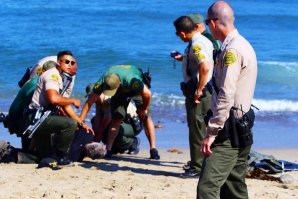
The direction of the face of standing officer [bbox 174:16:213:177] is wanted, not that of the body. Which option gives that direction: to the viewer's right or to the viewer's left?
to the viewer's left

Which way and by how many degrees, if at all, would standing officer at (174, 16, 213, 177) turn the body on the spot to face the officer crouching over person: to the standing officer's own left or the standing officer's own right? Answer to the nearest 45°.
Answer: approximately 45° to the standing officer's own right

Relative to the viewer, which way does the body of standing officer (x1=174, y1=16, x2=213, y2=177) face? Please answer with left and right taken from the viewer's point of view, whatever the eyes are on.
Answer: facing to the left of the viewer

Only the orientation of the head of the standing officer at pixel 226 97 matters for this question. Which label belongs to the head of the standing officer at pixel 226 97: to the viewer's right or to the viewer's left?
to the viewer's left
